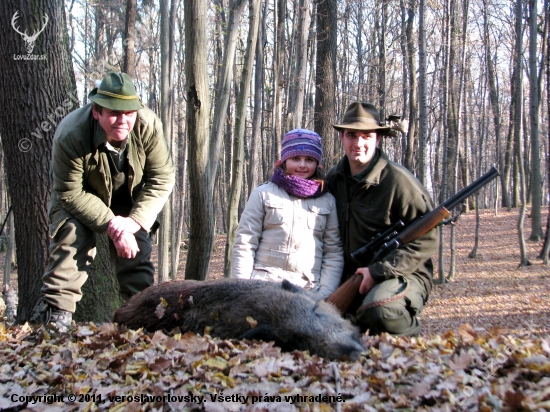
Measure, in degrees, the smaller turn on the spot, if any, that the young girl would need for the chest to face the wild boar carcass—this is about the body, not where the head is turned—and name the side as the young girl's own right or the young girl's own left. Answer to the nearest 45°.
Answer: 0° — they already face it

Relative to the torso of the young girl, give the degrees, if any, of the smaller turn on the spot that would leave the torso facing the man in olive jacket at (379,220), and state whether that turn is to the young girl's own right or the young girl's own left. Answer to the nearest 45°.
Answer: approximately 90° to the young girl's own left

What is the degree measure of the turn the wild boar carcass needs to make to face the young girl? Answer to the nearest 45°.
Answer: approximately 135° to its left

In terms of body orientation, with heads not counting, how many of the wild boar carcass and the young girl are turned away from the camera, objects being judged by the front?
0

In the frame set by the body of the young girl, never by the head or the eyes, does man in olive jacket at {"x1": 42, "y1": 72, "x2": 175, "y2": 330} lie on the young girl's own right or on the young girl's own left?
on the young girl's own right

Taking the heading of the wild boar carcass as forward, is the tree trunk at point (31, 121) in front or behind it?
behind

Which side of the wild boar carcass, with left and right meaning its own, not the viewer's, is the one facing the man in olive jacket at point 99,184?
back

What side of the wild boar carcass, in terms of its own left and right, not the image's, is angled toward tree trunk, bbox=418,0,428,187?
left

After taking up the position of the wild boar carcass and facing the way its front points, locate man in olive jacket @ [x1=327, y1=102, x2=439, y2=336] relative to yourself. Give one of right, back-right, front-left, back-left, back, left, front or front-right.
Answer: left

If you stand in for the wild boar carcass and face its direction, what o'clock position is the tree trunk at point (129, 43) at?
The tree trunk is roughly at 7 o'clock from the wild boar carcass.

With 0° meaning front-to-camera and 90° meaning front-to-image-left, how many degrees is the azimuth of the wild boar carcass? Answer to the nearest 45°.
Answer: approximately 315°

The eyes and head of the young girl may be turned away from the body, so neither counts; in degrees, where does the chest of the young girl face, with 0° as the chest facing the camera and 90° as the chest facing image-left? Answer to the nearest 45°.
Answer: approximately 0°
